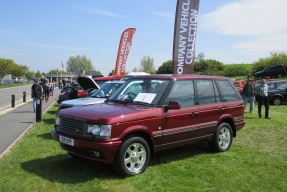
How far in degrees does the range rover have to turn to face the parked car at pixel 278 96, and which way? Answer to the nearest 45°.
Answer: approximately 180°

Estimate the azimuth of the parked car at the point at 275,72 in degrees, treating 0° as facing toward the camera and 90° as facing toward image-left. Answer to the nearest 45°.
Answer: approximately 90°

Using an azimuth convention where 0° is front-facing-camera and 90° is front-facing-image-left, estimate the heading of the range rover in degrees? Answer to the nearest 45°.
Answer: approximately 45°

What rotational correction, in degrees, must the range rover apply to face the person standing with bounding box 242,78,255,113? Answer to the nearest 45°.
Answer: approximately 180°

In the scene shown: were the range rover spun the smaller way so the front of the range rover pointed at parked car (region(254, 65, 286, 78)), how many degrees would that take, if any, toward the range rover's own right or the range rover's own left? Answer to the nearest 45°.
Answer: approximately 180°

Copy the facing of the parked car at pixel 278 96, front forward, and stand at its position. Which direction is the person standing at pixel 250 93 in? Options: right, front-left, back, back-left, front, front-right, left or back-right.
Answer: front-left

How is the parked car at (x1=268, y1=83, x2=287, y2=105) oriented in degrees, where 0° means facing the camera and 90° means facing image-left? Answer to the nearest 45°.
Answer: approximately 45°

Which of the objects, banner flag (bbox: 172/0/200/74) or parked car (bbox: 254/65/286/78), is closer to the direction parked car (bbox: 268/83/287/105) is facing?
the banner flag

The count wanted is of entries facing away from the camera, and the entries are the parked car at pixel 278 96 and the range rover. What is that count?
0
